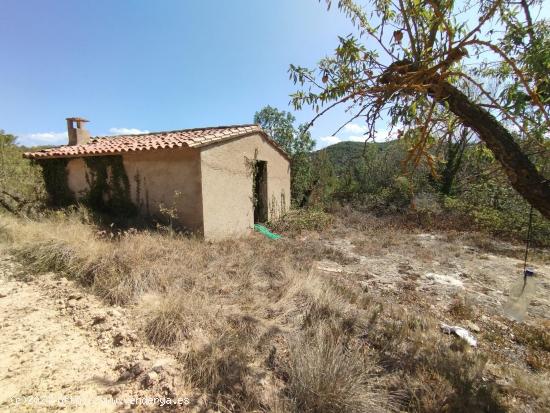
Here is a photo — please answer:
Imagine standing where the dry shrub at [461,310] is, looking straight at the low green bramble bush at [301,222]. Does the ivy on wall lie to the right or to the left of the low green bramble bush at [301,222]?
left

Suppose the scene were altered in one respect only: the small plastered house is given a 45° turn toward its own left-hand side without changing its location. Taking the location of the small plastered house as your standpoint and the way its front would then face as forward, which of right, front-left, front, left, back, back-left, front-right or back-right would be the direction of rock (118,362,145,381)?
right

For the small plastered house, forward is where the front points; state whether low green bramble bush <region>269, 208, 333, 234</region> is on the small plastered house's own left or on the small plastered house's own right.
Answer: on the small plastered house's own left

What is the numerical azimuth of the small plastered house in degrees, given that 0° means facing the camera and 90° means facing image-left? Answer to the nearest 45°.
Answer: approximately 315°

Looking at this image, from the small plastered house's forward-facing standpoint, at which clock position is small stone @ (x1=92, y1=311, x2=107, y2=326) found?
The small stone is roughly at 2 o'clock from the small plastered house.

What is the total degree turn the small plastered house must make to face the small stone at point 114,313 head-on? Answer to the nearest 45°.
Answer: approximately 45° to its right

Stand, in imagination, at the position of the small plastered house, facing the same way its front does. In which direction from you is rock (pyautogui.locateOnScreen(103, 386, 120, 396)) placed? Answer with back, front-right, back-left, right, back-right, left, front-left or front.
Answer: front-right

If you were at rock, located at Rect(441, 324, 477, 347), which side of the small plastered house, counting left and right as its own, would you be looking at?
front

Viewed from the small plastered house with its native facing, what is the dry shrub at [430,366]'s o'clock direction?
The dry shrub is roughly at 1 o'clock from the small plastered house.

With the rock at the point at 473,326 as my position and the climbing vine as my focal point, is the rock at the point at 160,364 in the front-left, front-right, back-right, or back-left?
front-left

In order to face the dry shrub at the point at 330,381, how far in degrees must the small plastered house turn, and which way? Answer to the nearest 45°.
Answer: approximately 45° to its right

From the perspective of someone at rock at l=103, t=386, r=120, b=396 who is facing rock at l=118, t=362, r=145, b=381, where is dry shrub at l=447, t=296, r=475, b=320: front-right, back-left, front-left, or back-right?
front-right

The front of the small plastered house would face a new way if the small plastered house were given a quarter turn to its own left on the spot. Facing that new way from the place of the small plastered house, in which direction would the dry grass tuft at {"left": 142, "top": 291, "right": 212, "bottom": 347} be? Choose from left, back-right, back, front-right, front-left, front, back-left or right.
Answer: back-right

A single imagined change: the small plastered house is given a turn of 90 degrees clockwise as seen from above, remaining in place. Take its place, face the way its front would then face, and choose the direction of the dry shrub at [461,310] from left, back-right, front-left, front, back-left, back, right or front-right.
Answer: left

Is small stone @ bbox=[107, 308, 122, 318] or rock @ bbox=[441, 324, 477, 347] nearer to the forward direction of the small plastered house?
the rock
